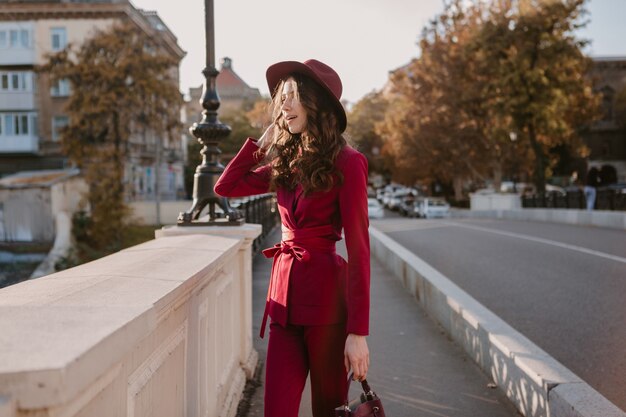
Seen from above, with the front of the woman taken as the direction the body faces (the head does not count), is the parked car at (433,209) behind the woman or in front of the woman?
behind

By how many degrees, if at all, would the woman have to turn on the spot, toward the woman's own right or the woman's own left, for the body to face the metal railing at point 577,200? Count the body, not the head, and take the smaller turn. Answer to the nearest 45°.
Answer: approximately 180°

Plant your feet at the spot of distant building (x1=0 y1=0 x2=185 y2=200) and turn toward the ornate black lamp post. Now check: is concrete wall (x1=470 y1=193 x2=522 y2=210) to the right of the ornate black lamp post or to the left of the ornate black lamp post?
left

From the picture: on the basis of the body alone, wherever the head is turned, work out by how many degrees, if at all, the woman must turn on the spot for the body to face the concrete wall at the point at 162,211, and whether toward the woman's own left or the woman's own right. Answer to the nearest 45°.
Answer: approximately 135° to the woman's own right

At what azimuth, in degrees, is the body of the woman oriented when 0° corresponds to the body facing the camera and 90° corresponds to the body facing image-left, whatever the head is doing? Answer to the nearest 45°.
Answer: approximately 45°
